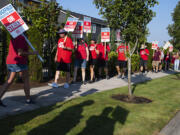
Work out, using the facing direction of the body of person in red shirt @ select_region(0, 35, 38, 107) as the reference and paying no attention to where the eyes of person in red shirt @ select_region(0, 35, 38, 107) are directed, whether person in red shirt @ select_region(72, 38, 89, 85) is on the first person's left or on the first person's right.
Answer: on the first person's left

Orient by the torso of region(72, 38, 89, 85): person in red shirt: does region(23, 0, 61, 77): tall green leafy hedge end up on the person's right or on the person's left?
on the person's right

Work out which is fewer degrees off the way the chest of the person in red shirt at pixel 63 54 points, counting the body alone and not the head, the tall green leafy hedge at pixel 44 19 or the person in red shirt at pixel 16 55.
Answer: the person in red shirt

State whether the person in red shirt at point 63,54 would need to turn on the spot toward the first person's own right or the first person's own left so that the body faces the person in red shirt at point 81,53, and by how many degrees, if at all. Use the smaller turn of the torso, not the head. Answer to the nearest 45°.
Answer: approximately 180°
